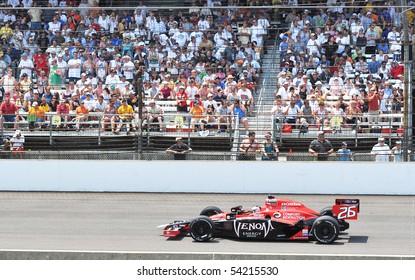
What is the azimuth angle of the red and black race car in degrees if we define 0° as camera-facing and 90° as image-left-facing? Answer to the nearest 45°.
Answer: approximately 90°

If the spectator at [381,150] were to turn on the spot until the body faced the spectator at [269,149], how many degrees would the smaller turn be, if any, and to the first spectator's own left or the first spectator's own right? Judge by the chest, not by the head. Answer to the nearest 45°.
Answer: approximately 90° to the first spectator's own right

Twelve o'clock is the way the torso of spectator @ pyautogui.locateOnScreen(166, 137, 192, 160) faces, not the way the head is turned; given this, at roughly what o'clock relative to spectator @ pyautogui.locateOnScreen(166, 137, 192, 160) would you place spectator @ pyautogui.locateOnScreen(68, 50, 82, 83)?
spectator @ pyautogui.locateOnScreen(68, 50, 82, 83) is roughly at 4 o'clock from spectator @ pyautogui.locateOnScreen(166, 137, 192, 160).

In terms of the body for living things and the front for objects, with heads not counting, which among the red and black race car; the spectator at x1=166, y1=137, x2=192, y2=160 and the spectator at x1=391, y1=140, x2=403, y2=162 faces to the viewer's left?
the red and black race car

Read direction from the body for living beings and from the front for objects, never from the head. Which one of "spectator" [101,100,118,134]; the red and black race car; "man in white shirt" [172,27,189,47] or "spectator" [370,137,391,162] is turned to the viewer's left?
the red and black race car

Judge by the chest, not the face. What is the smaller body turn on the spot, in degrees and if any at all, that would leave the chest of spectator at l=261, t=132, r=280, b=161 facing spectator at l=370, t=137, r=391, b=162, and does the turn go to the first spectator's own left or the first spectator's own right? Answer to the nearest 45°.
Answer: approximately 90° to the first spectator's own left

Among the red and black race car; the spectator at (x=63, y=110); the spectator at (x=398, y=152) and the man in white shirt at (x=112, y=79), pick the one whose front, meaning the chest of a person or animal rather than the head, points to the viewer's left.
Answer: the red and black race car

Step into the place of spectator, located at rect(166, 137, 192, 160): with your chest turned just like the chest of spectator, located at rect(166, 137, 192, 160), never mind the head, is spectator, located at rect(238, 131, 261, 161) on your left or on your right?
on your left

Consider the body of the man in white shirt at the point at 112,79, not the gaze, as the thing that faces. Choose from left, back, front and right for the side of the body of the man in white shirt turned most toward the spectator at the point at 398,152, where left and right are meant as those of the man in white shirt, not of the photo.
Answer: left

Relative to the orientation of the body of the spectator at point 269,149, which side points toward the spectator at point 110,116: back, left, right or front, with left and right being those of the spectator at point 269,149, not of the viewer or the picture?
right

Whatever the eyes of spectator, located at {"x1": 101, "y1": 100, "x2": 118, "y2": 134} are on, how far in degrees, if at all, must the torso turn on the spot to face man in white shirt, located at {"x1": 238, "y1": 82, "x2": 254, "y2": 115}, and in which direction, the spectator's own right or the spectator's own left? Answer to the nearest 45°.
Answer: approximately 90° to the spectator's own left
